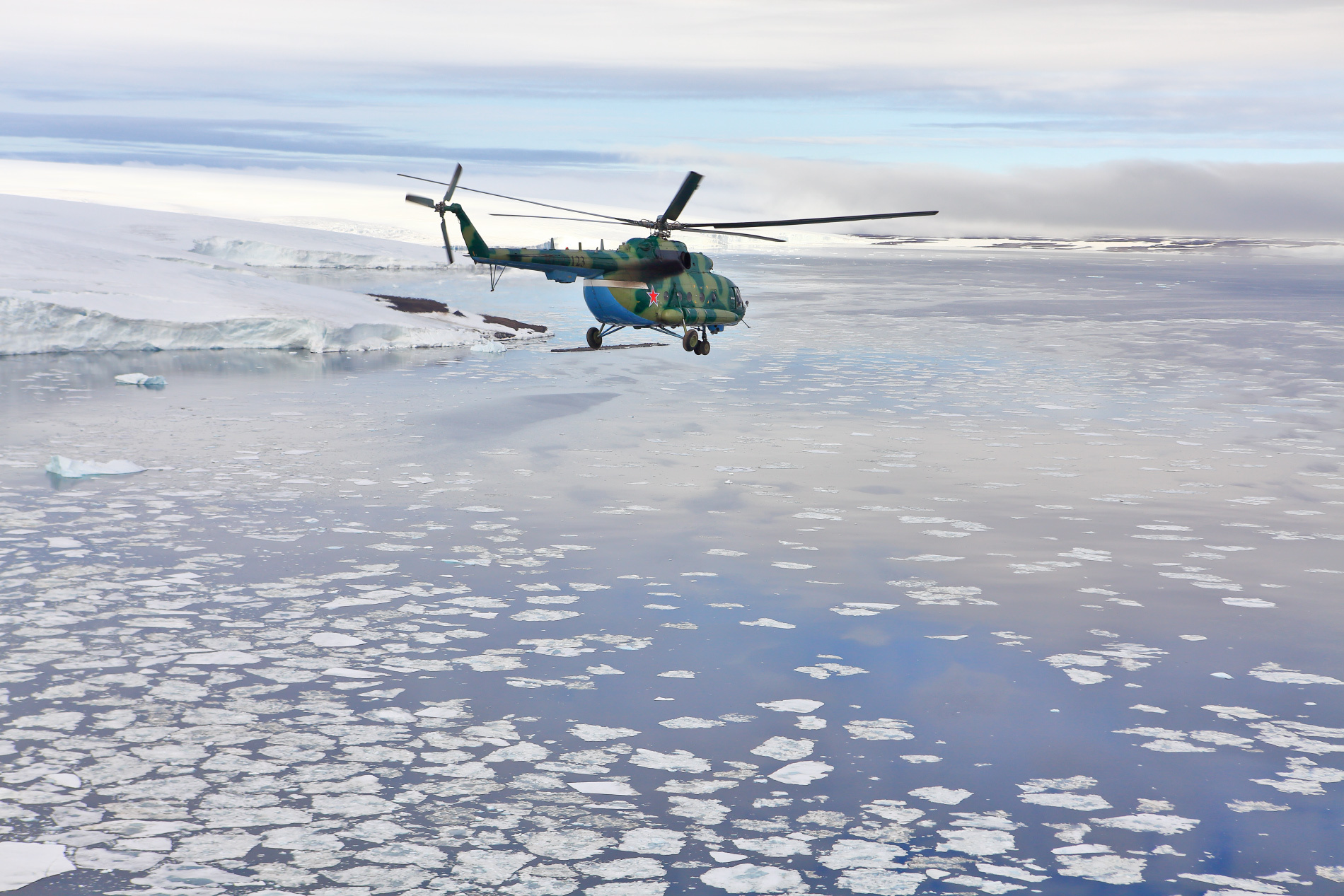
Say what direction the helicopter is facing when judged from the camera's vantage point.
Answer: facing away from the viewer and to the right of the viewer

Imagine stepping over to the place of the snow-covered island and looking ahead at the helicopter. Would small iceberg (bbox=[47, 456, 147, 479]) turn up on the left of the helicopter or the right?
right

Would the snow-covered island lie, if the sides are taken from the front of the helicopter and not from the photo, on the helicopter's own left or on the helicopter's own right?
on the helicopter's own left

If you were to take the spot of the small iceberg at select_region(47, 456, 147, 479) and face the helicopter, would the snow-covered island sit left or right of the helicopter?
left

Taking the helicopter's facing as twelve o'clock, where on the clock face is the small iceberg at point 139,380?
The small iceberg is roughly at 7 o'clock from the helicopter.

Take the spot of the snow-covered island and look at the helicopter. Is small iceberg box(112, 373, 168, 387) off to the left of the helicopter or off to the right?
right

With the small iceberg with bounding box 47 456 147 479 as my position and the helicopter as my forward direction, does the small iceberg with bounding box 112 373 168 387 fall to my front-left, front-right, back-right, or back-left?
front-left

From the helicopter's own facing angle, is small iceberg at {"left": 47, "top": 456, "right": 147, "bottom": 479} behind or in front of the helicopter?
behind
